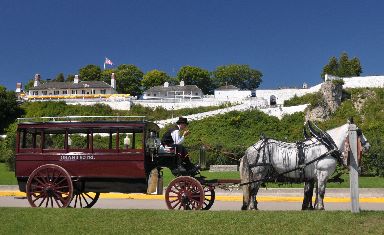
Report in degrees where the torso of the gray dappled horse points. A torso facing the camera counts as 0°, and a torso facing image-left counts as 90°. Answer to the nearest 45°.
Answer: approximately 270°

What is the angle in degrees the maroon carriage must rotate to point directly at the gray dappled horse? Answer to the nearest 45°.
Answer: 0° — it already faces it

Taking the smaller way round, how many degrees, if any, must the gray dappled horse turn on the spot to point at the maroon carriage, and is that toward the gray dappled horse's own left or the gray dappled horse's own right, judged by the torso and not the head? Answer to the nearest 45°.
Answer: approximately 180°

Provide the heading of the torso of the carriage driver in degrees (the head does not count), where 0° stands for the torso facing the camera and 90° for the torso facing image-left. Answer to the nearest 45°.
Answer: approximately 270°

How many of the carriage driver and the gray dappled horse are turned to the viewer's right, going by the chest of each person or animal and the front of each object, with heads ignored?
2

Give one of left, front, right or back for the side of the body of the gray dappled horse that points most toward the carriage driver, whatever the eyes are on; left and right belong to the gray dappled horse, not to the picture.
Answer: back

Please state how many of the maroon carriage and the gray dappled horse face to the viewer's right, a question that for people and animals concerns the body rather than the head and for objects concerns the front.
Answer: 2

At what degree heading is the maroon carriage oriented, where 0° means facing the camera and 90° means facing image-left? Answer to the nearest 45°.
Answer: approximately 270°
